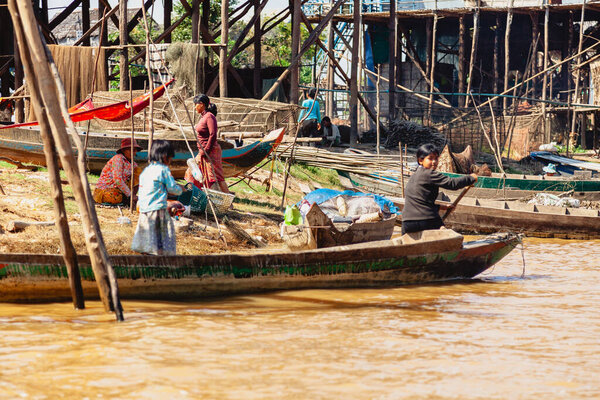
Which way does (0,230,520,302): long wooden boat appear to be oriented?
to the viewer's right

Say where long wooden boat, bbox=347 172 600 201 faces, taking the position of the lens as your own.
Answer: facing to the left of the viewer

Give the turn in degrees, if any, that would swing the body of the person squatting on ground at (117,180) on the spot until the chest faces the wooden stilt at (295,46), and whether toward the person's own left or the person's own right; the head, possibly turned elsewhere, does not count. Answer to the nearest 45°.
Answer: approximately 45° to the person's own left

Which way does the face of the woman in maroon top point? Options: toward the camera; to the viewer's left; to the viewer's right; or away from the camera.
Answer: to the viewer's left

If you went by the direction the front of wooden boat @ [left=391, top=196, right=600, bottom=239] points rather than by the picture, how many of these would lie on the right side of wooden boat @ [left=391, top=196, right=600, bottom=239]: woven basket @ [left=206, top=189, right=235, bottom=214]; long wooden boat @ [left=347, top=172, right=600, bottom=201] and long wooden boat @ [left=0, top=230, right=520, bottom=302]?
1

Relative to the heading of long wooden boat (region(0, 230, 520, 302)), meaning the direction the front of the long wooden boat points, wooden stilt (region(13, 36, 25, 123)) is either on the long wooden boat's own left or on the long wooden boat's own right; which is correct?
on the long wooden boat's own left

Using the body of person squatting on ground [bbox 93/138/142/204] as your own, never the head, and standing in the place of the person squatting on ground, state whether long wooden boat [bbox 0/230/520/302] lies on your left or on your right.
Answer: on your right

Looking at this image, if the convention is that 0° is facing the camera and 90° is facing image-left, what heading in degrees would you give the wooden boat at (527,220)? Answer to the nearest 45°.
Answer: approximately 90°

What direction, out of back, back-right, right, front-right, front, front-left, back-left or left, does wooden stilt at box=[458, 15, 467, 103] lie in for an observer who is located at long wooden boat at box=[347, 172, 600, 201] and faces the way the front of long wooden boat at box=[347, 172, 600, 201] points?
right

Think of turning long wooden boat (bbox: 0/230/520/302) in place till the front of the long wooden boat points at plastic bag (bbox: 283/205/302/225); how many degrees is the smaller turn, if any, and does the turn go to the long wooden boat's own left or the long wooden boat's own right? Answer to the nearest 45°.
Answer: approximately 90° to the long wooden boat's own left
